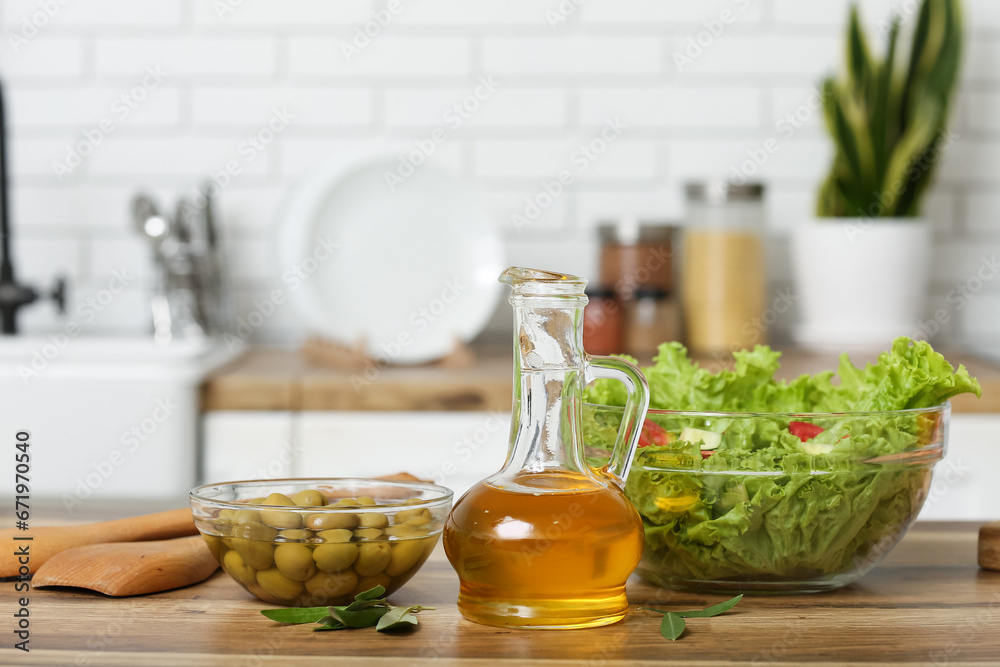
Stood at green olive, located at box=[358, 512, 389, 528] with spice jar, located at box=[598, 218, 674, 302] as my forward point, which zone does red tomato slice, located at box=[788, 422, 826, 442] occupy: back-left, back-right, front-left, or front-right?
front-right

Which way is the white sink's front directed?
toward the camera

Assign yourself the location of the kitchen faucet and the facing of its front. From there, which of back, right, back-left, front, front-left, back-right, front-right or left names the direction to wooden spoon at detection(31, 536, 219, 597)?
front

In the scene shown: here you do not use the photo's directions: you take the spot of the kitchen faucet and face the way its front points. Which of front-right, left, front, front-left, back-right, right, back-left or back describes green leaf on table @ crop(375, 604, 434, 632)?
front

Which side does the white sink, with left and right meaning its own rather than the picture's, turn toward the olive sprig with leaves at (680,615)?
front

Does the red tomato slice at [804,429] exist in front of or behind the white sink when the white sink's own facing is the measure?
in front

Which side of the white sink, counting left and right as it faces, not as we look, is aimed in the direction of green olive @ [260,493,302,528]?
front

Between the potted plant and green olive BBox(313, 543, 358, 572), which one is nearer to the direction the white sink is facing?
the green olive

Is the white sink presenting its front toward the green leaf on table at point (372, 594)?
yes

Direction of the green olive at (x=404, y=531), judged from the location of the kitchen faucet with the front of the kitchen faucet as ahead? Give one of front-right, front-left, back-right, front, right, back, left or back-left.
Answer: front

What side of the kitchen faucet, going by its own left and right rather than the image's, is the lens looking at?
front

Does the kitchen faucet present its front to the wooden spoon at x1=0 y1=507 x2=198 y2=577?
yes

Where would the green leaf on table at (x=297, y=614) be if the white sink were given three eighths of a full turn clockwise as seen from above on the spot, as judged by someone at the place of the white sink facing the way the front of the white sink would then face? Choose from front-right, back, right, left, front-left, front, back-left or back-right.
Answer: back-left

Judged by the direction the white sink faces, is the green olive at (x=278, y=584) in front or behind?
in front
